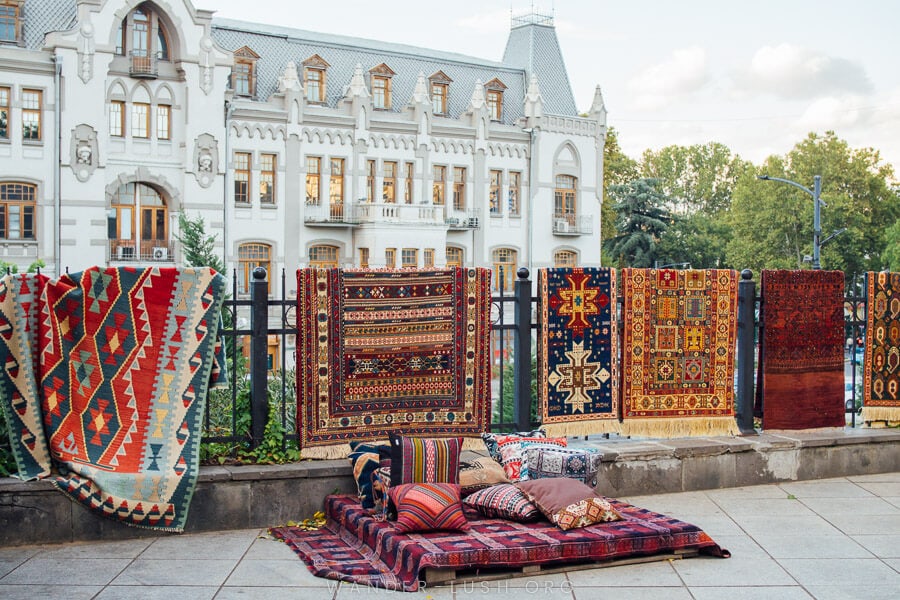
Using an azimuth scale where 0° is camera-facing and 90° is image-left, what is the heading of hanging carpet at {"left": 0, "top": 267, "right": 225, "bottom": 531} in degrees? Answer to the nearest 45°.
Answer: approximately 0°

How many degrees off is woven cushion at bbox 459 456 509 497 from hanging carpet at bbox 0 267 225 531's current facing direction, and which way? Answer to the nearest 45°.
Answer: approximately 90° to its left

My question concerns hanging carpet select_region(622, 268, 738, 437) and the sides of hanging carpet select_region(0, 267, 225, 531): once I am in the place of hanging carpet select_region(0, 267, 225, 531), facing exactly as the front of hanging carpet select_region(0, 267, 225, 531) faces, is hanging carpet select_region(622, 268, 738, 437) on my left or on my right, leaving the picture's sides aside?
on my left

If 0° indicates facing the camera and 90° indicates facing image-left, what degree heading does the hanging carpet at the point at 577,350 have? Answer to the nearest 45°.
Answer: approximately 0°

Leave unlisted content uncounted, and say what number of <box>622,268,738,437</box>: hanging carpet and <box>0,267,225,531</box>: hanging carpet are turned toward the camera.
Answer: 2

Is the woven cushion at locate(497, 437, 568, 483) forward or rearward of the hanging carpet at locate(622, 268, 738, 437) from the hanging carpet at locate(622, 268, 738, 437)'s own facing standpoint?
forward

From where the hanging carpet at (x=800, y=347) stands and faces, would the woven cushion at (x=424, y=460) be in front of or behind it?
in front
